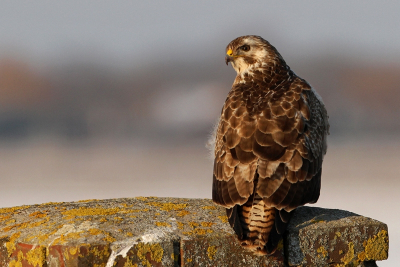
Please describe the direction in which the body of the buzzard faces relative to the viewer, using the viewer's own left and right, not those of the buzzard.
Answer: facing away from the viewer
